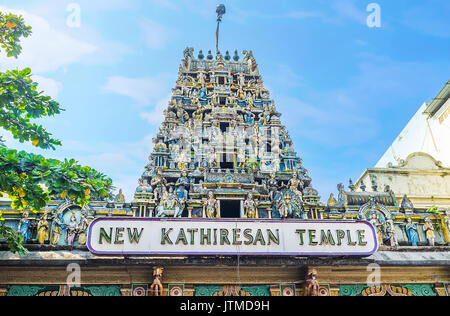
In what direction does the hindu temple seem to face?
toward the camera

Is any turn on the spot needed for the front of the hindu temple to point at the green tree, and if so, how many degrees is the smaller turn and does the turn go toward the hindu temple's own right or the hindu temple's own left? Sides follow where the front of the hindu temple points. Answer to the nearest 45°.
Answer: approximately 45° to the hindu temple's own right
